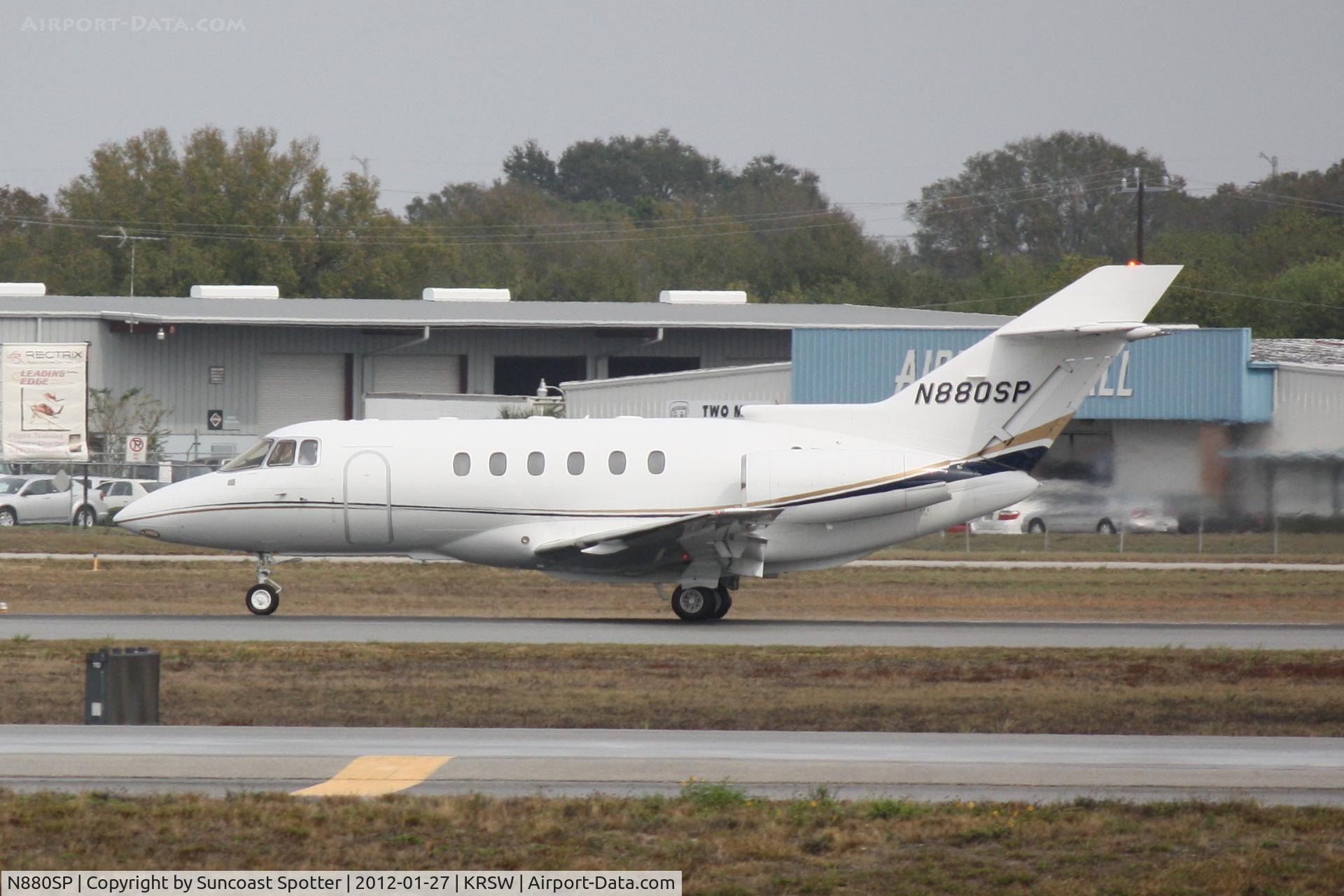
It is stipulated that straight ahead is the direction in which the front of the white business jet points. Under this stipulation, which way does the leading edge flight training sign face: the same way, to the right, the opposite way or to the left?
to the left

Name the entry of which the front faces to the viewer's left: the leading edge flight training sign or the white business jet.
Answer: the white business jet

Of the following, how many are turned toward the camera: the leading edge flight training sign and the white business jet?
1

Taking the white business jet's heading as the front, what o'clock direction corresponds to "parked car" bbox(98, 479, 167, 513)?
The parked car is roughly at 2 o'clock from the white business jet.

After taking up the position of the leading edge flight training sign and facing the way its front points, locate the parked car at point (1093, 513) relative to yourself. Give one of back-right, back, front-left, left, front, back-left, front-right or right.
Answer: front-left

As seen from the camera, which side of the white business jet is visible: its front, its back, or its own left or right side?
left

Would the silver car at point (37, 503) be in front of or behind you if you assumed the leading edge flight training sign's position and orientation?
behind

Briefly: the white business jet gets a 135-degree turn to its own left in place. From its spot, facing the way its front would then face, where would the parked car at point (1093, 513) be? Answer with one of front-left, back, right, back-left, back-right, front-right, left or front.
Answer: left

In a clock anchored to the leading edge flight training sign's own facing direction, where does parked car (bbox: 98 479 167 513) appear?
The parked car is roughly at 7 o'clock from the leading edge flight training sign.

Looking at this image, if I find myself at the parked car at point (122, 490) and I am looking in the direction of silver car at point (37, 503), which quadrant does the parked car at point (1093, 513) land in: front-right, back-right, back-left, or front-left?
back-left
